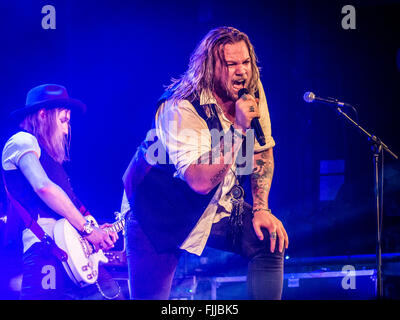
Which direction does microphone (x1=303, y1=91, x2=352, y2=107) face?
to the viewer's left

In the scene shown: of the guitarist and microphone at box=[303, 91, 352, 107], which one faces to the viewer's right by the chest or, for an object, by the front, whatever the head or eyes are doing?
the guitarist

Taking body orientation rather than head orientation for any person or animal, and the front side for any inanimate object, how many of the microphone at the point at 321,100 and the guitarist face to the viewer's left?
1

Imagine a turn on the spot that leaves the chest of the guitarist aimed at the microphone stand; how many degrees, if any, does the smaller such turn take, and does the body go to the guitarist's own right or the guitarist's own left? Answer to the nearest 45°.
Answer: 0° — they already face it

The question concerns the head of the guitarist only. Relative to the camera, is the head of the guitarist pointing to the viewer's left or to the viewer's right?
to the viewer's right

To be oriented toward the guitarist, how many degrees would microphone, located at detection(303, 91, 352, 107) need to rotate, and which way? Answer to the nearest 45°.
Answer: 0° — it already faces them

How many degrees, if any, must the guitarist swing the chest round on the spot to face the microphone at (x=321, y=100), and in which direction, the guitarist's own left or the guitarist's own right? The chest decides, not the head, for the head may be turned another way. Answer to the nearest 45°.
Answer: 0° — they already face it

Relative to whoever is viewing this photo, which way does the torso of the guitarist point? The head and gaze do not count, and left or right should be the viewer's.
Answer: facing to the right of the viewer
